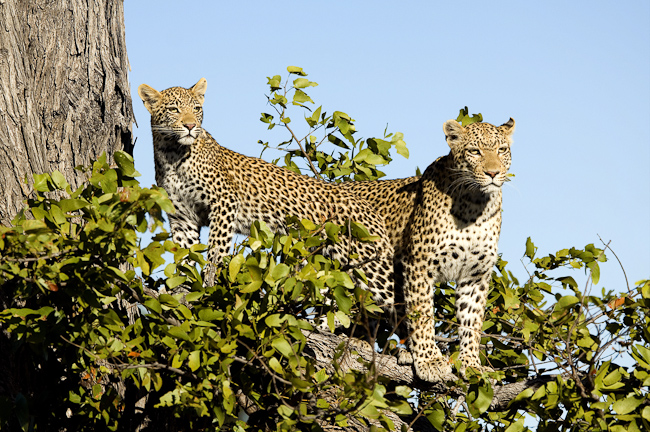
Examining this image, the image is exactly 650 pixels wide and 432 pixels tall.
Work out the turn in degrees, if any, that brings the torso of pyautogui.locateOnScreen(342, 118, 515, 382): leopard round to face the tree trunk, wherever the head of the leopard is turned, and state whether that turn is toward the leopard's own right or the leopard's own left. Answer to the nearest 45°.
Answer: approximately 135° to the leopard's own right

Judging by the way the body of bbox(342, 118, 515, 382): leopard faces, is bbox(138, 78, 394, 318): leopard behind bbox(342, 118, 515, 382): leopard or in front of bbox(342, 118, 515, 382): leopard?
behind

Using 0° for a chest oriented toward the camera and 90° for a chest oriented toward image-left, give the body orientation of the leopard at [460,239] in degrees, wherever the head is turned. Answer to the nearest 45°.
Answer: approximately 315°
